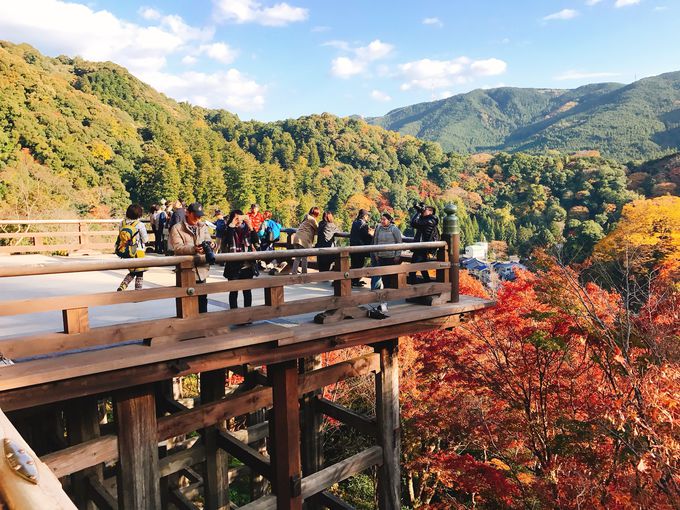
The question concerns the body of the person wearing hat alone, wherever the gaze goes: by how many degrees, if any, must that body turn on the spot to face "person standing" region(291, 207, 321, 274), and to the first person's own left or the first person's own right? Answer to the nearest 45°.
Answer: approximately 90° to the first person's own left

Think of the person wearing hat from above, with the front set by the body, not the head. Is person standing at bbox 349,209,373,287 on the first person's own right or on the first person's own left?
on the first person's own left

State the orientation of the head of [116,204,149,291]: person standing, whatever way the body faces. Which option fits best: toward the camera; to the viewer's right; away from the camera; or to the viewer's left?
away from the camera

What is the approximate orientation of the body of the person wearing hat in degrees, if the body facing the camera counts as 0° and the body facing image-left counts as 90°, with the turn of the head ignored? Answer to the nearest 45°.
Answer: approximately 315°

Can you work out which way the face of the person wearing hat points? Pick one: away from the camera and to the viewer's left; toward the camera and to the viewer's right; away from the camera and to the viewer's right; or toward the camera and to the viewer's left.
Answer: toward the camera and to the viewer's right

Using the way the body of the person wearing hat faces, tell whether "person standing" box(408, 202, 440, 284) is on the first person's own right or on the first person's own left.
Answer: on the first person's own left

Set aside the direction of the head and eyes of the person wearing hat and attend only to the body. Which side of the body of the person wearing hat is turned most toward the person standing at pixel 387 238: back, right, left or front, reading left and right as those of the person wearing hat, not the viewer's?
left
